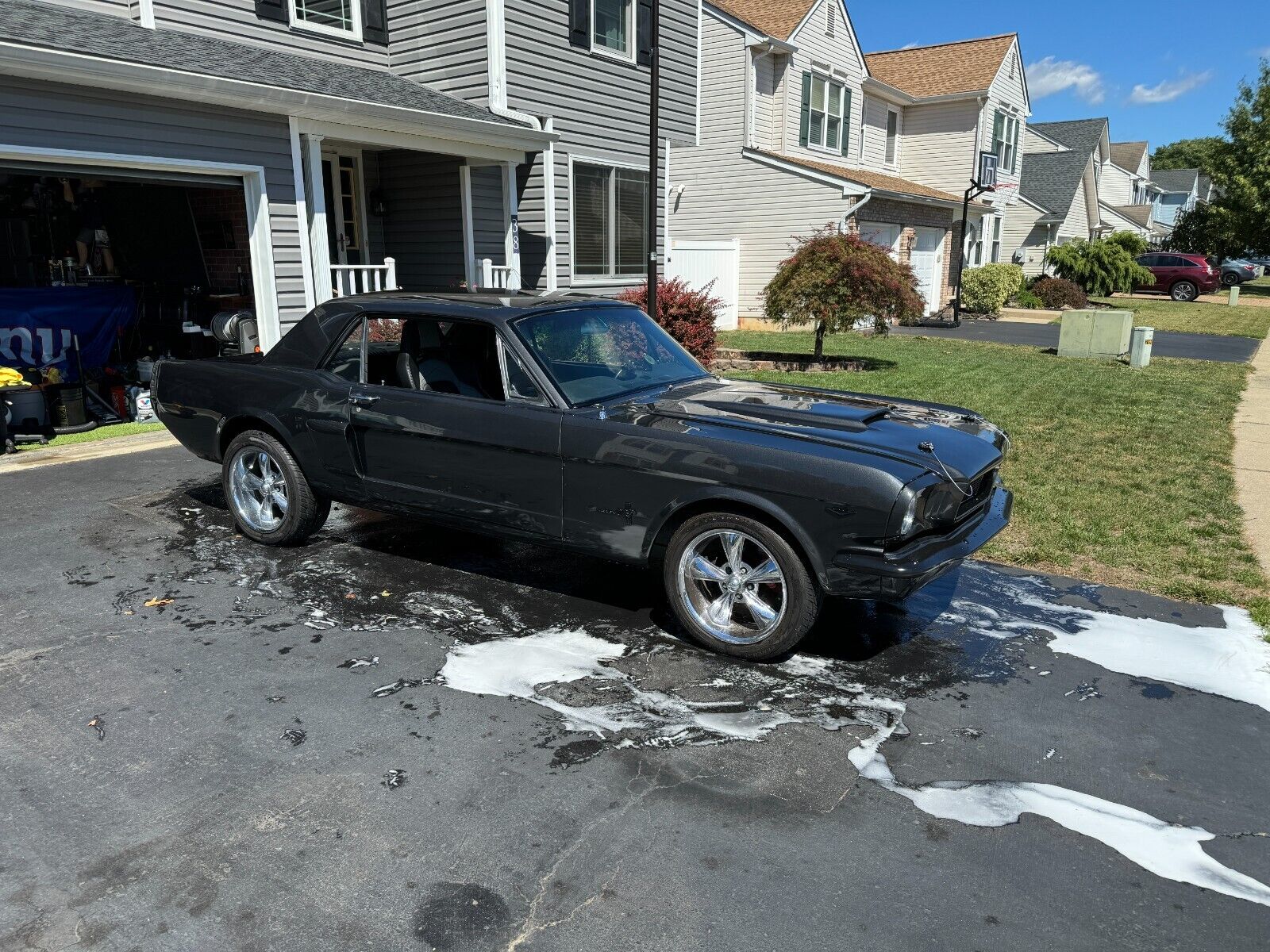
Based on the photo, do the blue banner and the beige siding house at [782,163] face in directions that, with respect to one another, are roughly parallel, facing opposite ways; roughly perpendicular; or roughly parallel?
roughly parallel

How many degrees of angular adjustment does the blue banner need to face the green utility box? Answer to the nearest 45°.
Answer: approximately 90° to its left

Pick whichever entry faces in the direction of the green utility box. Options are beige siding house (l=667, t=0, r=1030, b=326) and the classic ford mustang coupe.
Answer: the beige siding house

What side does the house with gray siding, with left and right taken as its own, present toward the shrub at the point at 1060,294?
left

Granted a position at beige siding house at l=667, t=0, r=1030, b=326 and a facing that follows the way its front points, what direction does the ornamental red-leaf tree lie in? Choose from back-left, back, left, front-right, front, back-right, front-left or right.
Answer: front-right

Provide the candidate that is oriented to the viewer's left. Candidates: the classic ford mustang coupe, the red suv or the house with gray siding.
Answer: the red suv

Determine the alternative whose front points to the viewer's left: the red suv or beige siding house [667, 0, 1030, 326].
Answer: the red suv

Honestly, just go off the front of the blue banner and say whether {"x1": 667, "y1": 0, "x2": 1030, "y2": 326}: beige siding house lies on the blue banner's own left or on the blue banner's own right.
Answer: on the blue banner's own left

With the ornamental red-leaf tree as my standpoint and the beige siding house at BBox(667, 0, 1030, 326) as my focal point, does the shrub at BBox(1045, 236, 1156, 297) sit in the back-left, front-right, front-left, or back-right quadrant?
front-right

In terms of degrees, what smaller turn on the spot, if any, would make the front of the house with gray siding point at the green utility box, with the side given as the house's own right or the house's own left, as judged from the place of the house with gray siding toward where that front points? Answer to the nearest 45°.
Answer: approximately 45° to the house's own left

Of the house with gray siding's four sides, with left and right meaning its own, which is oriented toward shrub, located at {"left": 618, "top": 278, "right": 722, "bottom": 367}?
front

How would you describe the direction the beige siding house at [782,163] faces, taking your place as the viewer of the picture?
facing the viewer and to the right of the viewer

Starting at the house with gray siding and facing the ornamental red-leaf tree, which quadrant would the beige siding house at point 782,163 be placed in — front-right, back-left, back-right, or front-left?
front-left

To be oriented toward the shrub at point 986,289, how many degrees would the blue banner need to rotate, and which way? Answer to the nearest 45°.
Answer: approximately 90° to its left

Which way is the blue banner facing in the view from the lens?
facing the viewer
